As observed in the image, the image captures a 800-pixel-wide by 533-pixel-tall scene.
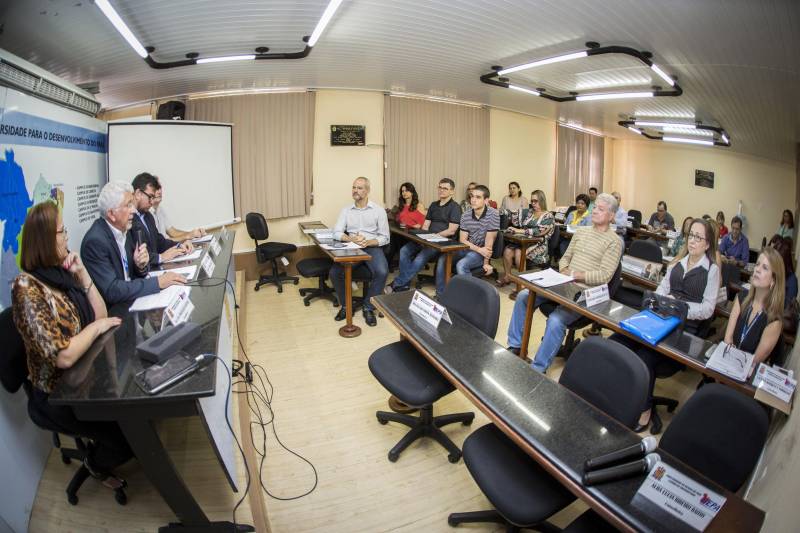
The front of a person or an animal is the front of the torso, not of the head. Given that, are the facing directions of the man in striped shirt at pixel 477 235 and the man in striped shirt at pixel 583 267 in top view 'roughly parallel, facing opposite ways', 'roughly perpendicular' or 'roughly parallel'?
roughly parallel

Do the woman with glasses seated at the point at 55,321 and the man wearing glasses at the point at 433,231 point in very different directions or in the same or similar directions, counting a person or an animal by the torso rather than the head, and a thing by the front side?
very different directions

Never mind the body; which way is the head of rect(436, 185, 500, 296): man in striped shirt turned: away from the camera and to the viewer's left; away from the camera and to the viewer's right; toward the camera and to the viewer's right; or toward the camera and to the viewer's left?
toward the camera and to the viewer's left

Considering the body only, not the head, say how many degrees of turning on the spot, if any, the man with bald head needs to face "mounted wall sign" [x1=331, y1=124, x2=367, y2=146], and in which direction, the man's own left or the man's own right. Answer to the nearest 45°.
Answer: approximately 180°

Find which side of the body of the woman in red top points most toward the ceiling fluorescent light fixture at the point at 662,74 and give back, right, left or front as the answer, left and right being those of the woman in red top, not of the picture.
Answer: left

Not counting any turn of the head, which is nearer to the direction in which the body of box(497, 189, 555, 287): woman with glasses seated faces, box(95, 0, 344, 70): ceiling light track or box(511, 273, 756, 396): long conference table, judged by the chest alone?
the ceiling light track

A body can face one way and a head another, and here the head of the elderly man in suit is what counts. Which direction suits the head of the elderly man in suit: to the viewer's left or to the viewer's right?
to the viewer's right

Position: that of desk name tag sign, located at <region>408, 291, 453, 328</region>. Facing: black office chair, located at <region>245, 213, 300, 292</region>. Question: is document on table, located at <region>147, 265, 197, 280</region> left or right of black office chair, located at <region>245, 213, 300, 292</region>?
left

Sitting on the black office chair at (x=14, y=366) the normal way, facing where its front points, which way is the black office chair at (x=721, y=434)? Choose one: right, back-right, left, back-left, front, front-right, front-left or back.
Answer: front-right

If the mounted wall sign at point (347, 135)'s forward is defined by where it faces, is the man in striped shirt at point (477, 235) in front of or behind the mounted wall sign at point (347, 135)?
in front

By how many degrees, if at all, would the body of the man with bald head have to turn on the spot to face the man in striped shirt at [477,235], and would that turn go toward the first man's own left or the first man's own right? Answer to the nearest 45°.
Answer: approximately 90° to the first man's own left

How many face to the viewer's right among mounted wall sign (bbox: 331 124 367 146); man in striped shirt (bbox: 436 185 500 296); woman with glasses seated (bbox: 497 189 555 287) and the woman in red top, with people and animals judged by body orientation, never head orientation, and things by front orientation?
0

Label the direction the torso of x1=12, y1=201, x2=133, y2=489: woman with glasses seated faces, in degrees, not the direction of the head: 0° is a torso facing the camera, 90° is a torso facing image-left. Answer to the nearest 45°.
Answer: approximately 270°

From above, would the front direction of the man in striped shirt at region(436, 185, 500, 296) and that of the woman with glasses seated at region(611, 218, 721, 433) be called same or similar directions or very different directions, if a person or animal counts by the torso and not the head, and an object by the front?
same or similar directions

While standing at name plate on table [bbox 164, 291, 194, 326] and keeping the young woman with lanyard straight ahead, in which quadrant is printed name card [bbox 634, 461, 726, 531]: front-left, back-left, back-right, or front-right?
front-right

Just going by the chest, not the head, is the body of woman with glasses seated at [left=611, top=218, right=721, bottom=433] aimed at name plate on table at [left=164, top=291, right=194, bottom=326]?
yes

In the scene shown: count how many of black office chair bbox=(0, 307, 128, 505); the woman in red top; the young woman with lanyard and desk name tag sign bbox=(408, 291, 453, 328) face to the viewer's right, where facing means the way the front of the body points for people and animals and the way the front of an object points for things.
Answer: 1
